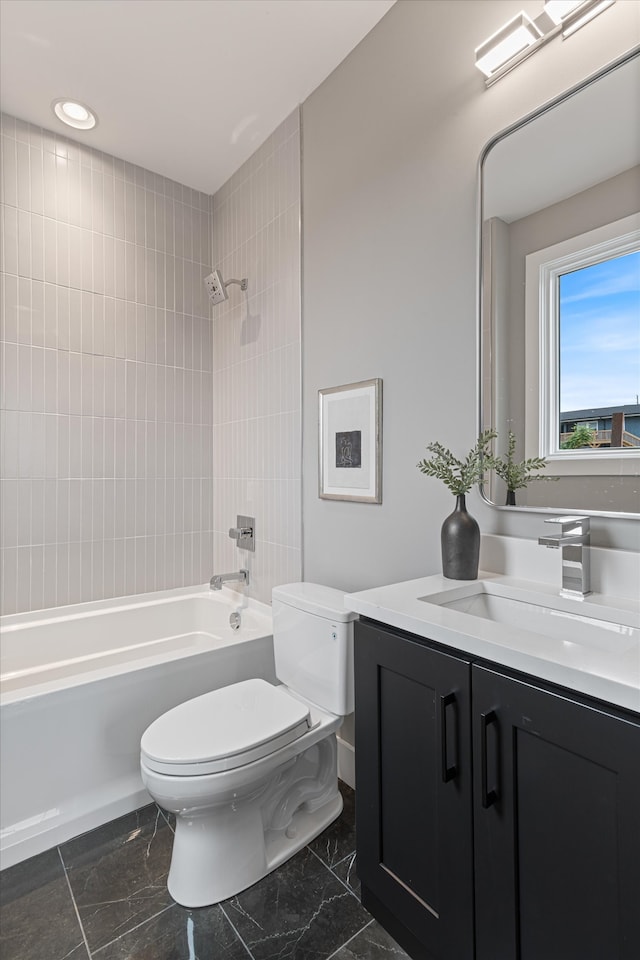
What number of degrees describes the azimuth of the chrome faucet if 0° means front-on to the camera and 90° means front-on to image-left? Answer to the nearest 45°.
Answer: approximately 45°

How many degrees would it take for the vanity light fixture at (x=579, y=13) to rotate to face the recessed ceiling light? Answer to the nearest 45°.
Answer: approximately 45° to its right

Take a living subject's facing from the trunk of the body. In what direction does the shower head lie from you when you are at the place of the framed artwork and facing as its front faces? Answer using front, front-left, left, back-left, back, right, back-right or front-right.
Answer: right

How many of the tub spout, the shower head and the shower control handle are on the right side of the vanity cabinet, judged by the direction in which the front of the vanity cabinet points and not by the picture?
3

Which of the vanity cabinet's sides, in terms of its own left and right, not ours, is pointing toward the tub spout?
right

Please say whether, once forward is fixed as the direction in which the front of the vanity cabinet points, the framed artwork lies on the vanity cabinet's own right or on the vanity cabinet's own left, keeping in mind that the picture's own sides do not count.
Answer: on the vanity cabinet's own right

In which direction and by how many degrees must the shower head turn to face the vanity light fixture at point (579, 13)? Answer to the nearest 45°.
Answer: approximately 90° to its left
